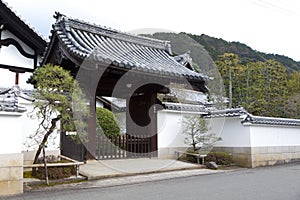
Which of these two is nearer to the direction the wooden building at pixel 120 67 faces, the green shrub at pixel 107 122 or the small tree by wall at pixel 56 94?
the small tree by wall

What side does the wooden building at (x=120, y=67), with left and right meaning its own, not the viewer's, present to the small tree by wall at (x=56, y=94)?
right

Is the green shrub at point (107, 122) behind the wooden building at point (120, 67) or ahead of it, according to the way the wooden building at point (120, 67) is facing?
behind

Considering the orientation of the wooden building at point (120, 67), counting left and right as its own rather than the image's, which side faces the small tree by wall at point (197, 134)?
left

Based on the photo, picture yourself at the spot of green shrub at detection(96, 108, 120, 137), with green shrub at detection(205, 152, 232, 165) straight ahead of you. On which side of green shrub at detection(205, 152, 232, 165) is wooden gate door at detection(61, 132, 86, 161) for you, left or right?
right

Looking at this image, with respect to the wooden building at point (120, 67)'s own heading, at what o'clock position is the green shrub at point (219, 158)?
The green shrub is roughly at 10 o'clock from the wooden building.
